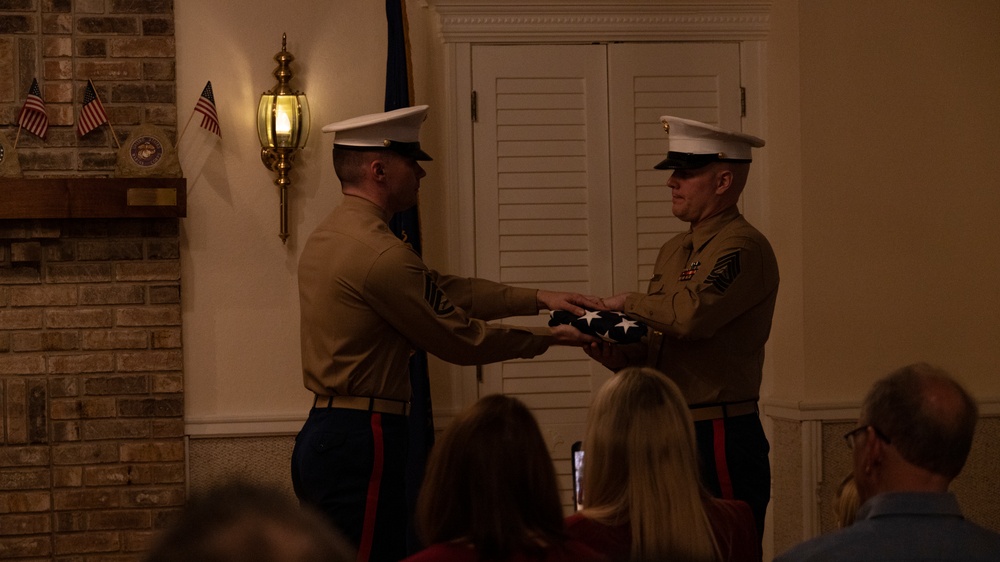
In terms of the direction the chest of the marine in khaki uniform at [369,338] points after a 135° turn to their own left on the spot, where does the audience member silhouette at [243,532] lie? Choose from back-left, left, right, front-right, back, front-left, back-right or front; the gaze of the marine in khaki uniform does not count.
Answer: left

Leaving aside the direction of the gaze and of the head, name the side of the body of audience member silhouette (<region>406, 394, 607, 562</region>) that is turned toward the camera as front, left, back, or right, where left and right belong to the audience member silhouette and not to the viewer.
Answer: back

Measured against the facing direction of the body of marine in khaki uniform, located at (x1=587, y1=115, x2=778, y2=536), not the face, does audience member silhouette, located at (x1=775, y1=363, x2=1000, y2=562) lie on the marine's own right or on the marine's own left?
on the marine's own left

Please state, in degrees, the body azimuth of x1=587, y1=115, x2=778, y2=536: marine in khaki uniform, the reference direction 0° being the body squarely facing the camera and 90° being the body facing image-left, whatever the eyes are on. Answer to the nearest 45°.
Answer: approximately 45°

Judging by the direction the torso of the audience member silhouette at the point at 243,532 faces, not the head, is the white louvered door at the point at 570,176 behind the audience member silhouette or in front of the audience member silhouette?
in front

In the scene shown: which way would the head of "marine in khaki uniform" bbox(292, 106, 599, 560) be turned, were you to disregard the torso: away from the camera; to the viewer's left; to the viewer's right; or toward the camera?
to the viewer's right

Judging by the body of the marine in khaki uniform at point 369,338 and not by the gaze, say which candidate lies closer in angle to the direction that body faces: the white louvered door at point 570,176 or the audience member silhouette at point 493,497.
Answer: the white louvered door

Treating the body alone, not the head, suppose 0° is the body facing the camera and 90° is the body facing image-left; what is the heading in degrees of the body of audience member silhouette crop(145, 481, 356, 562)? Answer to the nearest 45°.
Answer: approximately 180°

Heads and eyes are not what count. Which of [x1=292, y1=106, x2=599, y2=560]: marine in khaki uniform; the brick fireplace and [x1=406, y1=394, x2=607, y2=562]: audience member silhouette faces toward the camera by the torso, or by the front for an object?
the brick fireplace

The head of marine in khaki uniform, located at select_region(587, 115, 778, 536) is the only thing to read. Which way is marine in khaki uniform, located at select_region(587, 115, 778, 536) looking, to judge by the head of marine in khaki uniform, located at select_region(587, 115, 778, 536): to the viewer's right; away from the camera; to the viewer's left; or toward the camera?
to the viewer's left

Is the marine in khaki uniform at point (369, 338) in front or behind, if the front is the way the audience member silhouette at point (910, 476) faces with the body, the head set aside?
in front

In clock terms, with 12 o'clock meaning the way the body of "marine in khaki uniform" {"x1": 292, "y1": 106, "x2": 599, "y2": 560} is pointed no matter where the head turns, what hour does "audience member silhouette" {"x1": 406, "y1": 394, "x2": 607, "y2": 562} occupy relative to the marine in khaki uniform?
The audience member silhouette is roughly at 4 o'clock from the marine in khaki uniform.

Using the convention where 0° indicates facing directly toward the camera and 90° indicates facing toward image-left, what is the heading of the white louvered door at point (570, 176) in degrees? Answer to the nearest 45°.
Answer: approximately 0°

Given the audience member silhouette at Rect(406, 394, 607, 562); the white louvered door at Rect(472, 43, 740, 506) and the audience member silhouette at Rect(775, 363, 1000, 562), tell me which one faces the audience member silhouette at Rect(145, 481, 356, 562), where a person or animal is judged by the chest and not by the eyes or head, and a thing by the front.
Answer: the white louvered door

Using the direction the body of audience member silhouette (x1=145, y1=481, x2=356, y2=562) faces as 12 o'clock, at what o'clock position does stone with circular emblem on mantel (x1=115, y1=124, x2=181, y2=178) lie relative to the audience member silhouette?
The stone with circular emblem on mantel is roughly at 12 o'clock from the audience member silhouette.

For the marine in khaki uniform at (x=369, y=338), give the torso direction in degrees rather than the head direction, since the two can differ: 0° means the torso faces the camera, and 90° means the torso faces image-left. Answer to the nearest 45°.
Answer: approximately 225°

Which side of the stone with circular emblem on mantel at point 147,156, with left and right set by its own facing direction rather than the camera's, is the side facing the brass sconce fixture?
left

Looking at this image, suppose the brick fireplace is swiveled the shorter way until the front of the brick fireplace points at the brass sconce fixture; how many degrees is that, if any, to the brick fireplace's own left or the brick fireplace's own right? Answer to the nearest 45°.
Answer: approximately 90° to the brick fireplace's own left
